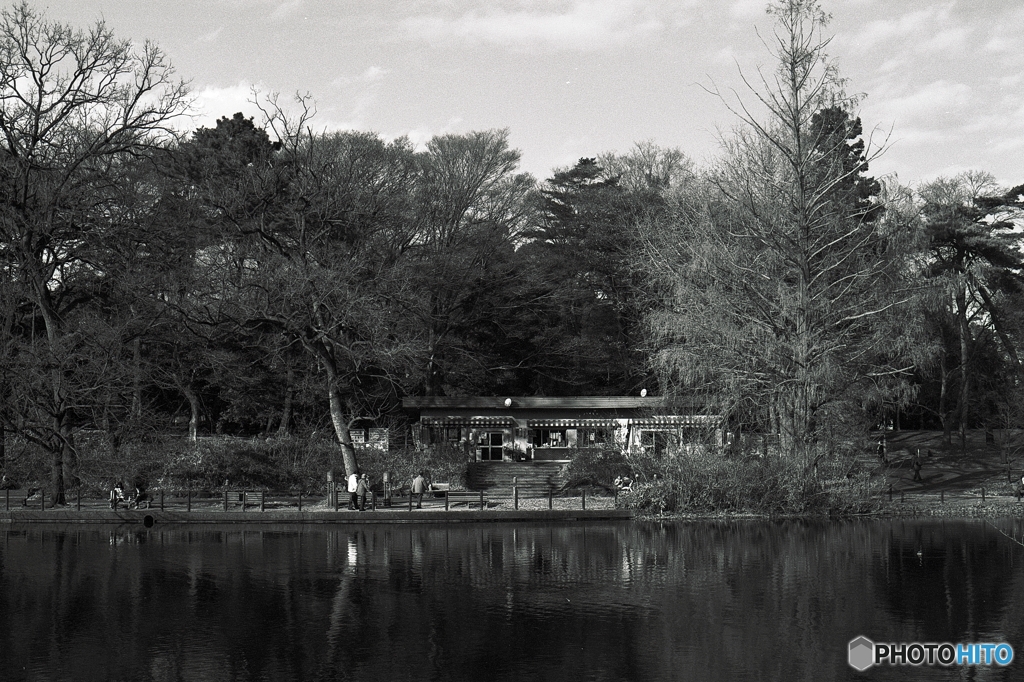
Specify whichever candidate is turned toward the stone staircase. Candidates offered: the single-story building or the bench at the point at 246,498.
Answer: the single-story building

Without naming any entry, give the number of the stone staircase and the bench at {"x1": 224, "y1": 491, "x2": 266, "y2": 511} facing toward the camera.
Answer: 2

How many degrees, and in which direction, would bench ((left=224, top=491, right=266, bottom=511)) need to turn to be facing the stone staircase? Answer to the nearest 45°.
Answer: approximately 135° to its left

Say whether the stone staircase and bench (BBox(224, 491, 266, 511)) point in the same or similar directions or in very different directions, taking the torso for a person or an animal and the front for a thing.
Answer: same or similar directions

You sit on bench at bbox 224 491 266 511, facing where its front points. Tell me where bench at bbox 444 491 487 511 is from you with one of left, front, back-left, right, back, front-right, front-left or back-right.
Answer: left

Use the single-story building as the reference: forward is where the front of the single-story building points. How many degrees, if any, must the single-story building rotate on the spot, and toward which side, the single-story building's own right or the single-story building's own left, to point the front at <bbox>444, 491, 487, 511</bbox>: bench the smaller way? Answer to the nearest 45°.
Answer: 0° — it already faces it

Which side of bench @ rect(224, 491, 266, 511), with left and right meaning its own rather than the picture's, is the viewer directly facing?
front

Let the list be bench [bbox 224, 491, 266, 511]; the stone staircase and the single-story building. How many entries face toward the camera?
3

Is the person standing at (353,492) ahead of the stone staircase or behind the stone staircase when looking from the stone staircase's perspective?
ahead

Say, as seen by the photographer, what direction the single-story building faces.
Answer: facing the viewer

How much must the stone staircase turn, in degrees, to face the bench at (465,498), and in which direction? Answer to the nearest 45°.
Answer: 0° — it already faces it

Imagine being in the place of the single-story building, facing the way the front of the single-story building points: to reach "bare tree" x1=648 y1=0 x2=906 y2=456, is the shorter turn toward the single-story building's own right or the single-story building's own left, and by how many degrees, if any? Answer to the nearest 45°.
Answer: approximately 45° to the single-story building's own left

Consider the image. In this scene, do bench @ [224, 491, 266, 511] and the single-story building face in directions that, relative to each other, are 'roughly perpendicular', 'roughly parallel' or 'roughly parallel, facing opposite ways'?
roughly parallel
